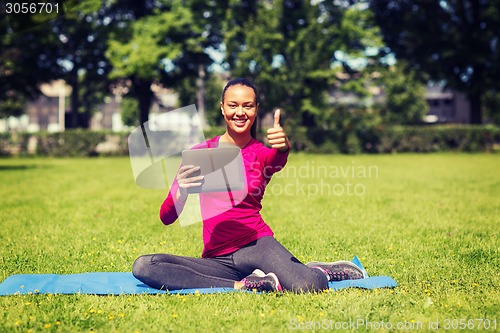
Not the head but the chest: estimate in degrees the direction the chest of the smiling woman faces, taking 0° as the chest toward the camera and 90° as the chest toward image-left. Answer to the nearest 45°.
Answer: approximately 0°

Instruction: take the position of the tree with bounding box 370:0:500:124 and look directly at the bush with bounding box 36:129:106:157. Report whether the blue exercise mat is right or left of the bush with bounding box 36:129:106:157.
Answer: left

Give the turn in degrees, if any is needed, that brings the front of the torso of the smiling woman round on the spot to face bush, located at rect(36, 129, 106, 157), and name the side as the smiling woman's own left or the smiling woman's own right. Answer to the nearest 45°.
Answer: approximately 180°

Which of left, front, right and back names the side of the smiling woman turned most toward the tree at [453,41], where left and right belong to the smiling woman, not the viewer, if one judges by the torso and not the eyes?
back

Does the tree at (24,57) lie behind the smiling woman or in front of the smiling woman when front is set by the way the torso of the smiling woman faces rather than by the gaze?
behind

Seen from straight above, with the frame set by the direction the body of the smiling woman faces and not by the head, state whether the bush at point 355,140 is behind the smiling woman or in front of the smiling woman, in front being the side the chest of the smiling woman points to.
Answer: behind
